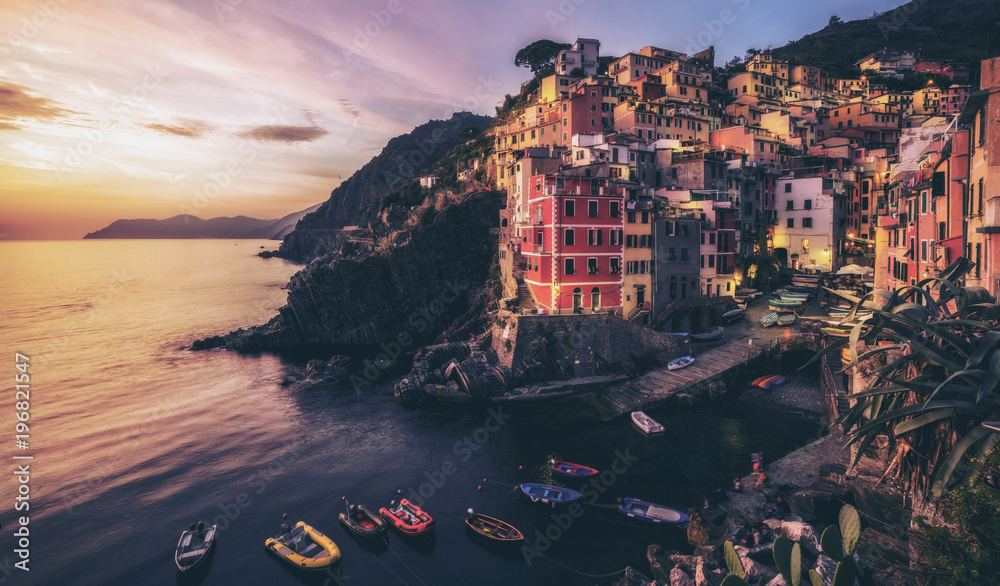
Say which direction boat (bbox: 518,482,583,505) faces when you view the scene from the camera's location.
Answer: facing to the right of the viewer

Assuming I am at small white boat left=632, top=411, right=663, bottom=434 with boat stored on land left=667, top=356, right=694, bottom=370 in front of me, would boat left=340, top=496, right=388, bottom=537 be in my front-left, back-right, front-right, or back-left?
back-left

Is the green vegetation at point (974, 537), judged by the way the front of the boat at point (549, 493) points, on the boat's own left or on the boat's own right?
on the boat's own right

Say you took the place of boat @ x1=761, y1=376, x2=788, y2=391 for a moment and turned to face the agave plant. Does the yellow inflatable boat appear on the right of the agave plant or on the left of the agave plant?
right

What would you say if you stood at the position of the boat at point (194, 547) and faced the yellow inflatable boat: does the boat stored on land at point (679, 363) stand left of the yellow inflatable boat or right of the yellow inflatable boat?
left
